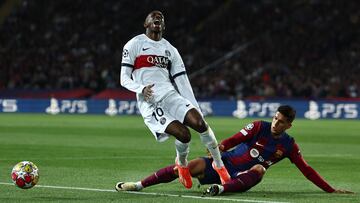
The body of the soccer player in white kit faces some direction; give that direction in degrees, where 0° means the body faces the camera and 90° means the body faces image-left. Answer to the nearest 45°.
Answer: approximately 315°

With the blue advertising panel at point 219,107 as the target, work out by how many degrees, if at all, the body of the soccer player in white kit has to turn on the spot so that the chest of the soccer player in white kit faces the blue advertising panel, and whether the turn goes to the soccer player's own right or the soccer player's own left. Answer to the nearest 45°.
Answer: approximately 135° to the soccer player's own left

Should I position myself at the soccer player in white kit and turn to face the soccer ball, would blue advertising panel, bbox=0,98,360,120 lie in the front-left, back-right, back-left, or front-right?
back-right

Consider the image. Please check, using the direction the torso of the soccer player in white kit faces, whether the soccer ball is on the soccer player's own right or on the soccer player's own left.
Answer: on the soccer player's own right
